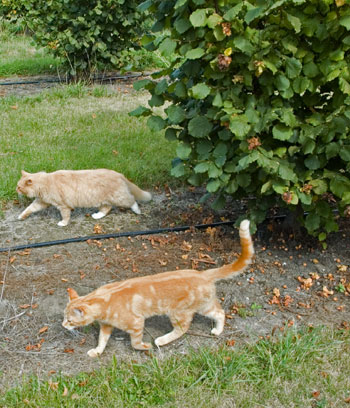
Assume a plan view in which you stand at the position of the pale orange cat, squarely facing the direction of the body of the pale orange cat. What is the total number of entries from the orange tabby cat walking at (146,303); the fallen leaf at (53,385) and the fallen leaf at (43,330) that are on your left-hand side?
3

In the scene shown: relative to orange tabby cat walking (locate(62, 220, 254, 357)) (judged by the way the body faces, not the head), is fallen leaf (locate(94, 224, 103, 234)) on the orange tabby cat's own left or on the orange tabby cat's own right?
on the orange tabby cat's own right

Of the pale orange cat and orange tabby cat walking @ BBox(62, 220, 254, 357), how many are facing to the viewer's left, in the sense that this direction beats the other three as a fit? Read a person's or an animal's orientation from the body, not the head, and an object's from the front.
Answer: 2

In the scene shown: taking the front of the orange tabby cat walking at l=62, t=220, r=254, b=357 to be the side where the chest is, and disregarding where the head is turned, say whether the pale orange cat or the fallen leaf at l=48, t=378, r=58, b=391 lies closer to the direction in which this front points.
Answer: the fallen leaf

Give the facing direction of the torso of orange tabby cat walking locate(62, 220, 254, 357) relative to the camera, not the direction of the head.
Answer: to the viewer's left

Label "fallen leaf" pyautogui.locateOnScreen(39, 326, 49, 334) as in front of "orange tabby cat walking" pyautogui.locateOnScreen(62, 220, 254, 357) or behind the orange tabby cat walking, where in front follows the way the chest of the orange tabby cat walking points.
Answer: in front

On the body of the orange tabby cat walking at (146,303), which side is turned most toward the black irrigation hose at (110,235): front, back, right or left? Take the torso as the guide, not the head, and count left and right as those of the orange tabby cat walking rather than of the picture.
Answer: right

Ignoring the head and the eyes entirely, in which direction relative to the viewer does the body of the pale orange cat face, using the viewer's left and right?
facing to the left of the viewer
